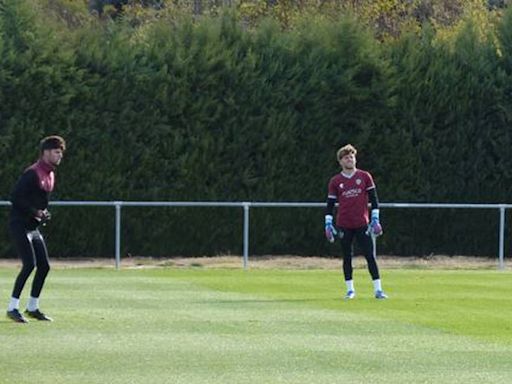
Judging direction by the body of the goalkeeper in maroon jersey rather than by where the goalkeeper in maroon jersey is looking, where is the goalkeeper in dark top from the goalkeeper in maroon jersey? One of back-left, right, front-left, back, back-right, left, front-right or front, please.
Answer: front-right

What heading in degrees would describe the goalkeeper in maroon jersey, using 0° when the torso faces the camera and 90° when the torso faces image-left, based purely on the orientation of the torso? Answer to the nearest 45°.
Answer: approximately 0°
